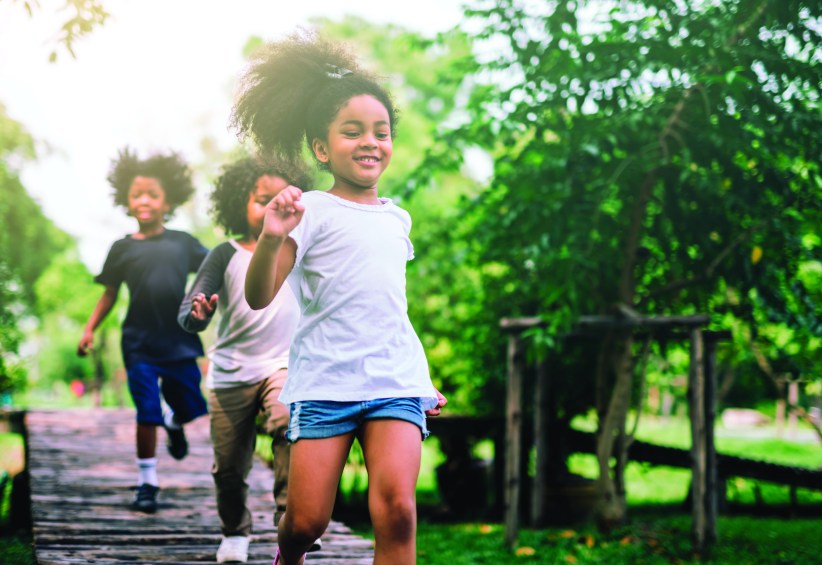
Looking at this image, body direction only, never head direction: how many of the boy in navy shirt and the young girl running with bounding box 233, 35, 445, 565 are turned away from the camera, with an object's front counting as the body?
0

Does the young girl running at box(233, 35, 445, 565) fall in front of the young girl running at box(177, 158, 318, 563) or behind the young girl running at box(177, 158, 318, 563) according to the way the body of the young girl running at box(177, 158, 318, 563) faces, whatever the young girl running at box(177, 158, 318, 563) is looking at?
in front

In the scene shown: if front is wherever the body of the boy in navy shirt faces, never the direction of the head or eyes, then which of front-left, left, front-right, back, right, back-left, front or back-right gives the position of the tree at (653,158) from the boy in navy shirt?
left

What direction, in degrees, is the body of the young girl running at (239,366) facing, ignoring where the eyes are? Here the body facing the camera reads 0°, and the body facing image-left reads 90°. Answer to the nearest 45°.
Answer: approximately 315°

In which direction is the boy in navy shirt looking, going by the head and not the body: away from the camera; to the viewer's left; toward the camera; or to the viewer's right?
toward the camera

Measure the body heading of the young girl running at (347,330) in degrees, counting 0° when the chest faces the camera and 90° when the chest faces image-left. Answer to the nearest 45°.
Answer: approximately 315°

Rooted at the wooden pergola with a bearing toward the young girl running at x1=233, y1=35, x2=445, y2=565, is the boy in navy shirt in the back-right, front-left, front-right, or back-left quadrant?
front-right

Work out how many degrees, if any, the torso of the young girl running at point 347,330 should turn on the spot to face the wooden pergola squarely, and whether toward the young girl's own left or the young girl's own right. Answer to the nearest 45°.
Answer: approximately 90° to the young girl's own left

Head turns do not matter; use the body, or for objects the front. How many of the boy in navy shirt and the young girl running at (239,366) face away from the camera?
0

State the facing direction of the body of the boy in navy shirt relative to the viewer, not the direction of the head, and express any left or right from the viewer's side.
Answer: facing the viewer

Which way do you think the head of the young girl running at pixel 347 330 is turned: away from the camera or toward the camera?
toward the camera

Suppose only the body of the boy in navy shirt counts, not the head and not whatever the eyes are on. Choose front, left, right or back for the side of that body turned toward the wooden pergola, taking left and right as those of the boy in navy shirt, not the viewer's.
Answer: left

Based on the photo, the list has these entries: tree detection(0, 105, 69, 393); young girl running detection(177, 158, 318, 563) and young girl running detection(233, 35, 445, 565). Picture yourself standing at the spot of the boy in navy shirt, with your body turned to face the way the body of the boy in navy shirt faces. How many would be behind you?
1

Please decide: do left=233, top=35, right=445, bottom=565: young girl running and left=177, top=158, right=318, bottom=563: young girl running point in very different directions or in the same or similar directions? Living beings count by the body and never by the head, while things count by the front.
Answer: same or similar directions
